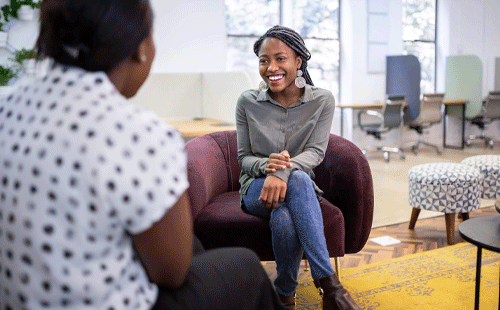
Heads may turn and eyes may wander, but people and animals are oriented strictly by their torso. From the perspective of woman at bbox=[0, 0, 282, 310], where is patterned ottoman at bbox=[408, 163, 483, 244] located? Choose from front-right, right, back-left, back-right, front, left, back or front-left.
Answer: front

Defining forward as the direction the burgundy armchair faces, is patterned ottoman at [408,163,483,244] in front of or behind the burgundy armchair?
behind

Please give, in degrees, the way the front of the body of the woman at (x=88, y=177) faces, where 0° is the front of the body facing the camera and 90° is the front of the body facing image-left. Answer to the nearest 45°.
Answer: approximately 225°

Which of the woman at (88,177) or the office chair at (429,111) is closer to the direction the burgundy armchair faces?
the woman

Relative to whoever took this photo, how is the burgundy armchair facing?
facing the viewer and to the left of the viewer

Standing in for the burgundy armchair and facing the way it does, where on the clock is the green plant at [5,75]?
The green plant is roughly at 3 o'clock from the burgundy armchair.

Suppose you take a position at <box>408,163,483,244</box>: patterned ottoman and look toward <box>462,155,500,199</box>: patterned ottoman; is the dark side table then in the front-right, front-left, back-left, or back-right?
back-right

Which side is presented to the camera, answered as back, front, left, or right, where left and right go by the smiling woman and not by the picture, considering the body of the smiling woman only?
front

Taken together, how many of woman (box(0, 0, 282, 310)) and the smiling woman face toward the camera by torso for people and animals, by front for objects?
1

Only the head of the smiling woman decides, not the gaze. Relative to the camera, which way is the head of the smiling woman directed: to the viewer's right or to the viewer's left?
to the viewer's left

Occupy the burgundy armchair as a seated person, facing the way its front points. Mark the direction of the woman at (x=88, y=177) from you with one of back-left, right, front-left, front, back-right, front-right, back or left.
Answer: front-left

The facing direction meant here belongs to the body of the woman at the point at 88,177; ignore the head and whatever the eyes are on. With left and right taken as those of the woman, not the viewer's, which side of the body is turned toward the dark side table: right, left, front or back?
front

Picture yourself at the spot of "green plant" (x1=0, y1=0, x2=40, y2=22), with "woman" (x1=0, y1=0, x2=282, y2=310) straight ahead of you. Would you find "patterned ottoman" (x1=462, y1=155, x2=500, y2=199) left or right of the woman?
left

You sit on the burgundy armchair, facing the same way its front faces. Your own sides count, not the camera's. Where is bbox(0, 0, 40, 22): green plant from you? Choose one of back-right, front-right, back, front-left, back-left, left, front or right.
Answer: right
